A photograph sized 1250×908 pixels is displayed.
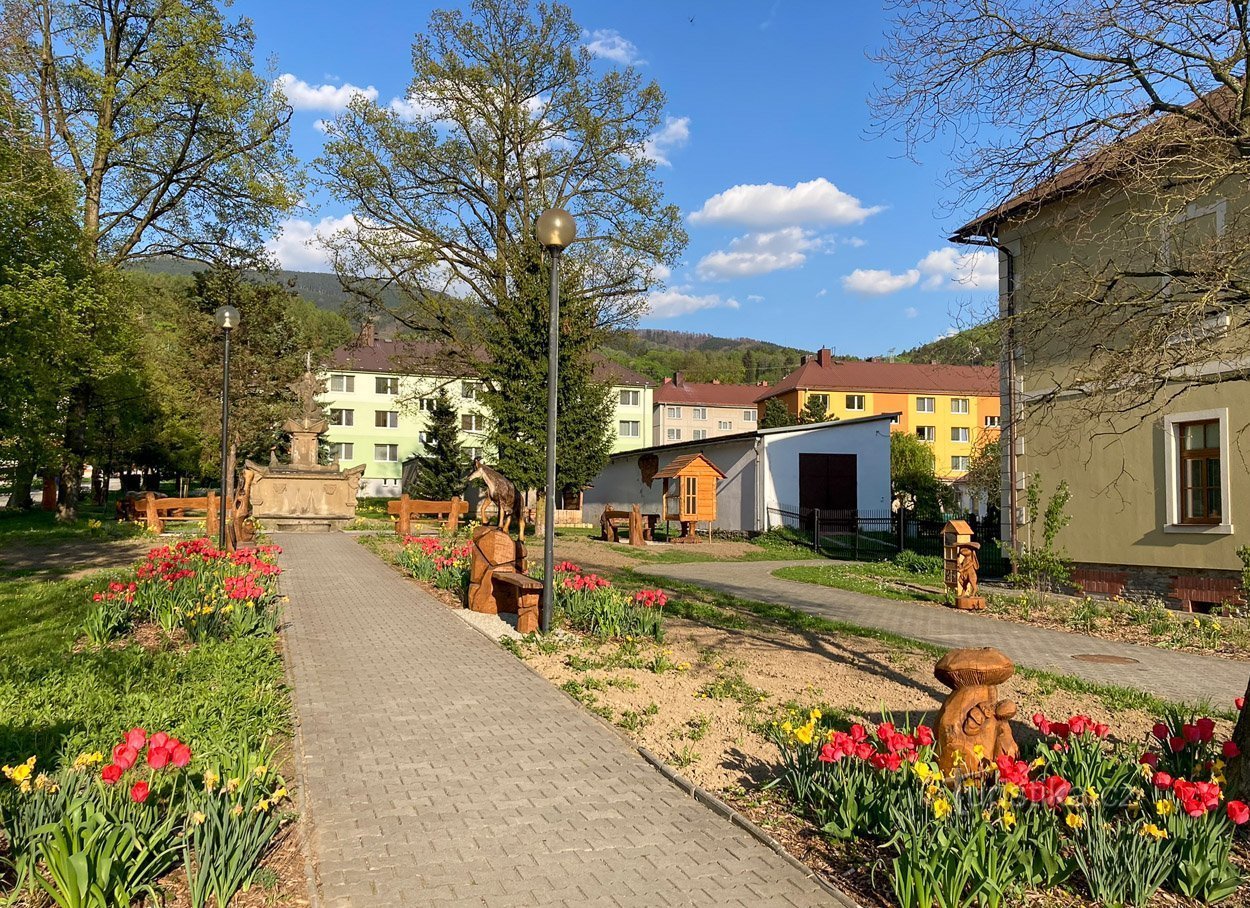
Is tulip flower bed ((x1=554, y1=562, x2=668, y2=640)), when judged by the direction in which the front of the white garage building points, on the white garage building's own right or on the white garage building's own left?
on the white garage building's own right

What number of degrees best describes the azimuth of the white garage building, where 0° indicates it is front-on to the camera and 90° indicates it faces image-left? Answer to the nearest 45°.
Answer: approximately 315°

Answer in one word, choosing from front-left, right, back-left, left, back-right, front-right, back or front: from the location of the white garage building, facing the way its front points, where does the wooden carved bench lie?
front-right

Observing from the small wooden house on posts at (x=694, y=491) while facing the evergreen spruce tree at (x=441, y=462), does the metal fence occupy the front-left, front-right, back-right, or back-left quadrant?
back-right

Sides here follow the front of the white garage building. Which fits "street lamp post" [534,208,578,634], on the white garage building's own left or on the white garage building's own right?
on the white garage building's own right

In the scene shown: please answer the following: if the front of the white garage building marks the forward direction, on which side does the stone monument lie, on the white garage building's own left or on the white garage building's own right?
on the white garage building's own right
